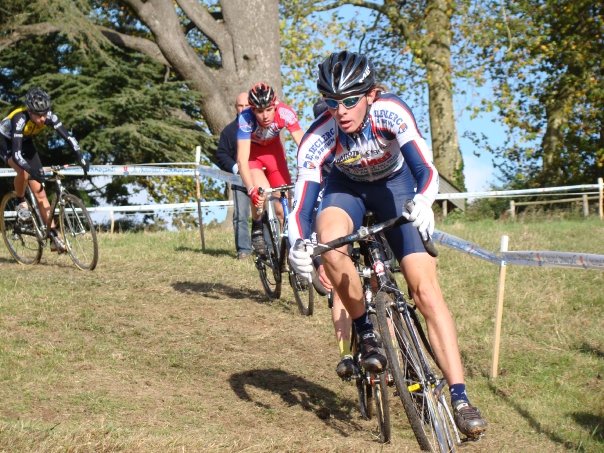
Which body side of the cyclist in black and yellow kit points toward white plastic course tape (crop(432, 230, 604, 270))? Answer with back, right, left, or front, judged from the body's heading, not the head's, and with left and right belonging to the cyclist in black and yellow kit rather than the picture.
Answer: front

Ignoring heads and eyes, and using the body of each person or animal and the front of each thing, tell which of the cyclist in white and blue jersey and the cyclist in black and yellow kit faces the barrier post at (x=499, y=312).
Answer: the cyclist in black and yellow kit

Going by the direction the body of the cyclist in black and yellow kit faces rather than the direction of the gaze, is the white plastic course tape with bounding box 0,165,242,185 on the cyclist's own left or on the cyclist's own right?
on the cyclist's own left

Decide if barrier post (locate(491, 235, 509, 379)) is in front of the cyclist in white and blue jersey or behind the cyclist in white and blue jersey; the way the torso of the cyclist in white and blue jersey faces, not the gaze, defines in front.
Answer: behind

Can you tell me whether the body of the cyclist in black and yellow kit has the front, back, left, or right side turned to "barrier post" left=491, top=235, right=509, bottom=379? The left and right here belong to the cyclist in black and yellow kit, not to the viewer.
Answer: front

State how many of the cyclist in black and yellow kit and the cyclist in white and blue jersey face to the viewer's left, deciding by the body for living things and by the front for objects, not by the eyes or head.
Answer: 0

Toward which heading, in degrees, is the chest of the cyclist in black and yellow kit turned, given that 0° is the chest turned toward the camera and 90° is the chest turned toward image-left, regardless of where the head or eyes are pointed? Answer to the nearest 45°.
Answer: approximately 315°

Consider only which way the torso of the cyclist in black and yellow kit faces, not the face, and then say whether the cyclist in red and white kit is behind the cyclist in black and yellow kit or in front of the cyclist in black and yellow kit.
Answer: in front

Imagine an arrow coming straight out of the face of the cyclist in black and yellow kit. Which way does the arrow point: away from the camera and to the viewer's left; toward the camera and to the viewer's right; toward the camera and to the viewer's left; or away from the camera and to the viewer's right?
toward the camera and to the viewer's right

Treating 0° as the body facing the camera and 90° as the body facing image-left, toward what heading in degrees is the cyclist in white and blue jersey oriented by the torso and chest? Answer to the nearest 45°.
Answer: approximately 0°
